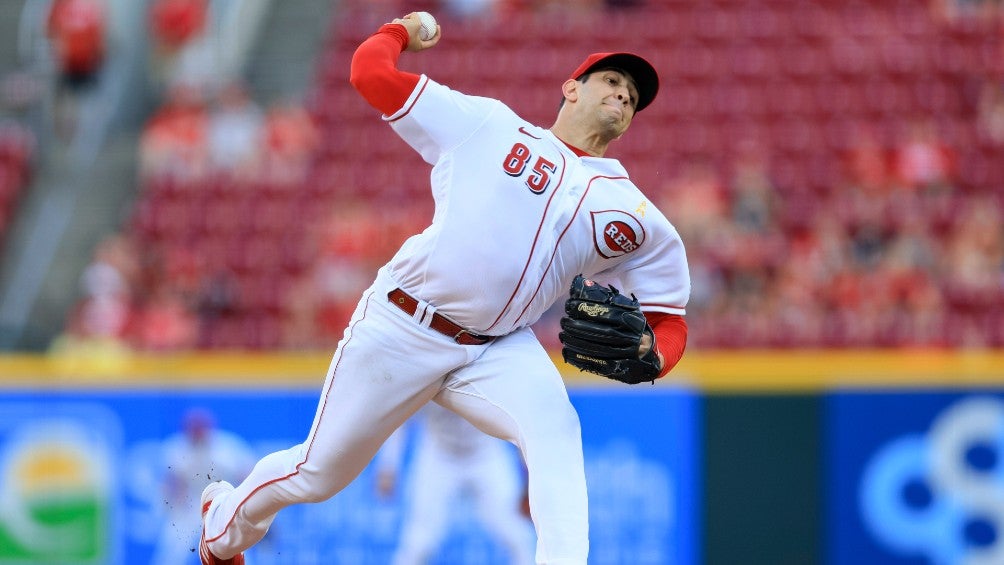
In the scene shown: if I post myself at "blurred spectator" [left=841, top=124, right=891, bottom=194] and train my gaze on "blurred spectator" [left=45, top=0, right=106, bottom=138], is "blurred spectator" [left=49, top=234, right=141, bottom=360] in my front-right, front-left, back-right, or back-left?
front-left

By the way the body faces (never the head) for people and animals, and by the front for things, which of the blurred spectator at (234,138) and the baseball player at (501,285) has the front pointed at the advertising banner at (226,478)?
the blurred spectator

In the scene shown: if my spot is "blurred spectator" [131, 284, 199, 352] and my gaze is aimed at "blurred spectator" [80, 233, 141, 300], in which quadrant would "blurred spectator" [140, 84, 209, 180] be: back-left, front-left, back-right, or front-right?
front-right

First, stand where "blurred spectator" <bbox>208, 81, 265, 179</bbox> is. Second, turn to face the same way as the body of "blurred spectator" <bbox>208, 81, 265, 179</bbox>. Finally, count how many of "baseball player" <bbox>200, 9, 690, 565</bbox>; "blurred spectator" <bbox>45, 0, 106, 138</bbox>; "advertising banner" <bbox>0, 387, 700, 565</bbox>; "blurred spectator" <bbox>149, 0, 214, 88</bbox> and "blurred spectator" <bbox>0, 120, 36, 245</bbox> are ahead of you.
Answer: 2

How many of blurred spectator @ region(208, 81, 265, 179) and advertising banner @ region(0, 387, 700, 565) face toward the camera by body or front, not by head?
2

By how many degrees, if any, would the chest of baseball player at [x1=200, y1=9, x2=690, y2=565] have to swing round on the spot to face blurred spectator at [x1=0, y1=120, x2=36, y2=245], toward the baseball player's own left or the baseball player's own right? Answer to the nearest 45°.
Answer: approximately 180°

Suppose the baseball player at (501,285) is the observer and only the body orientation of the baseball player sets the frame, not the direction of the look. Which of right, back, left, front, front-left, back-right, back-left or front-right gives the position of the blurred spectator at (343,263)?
back-left

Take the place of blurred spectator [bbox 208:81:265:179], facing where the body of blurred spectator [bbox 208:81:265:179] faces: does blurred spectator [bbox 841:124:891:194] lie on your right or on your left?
on your left

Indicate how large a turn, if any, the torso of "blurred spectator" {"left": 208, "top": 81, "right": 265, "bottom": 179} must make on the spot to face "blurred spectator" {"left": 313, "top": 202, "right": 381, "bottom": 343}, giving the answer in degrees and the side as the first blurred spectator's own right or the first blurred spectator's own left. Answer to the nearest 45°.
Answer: approximately 45° to the first blurred spectator's own left

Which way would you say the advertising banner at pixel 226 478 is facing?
toward the camera

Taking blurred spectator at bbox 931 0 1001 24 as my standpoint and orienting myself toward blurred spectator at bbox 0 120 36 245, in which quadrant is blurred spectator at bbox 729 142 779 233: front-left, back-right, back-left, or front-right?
front-left

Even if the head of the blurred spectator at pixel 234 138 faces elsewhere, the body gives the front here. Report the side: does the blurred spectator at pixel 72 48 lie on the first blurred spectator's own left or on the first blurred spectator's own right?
on the first blurred spectator's own right

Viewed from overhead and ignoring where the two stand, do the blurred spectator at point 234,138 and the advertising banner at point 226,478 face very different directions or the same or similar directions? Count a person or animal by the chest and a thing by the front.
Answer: same or similar directions

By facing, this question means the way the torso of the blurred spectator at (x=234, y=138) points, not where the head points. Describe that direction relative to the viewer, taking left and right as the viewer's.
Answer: facing the viewer

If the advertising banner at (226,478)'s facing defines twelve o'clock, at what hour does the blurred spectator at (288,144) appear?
The blurred spectator is roughly at 6 o'clock from the advertising banner.
